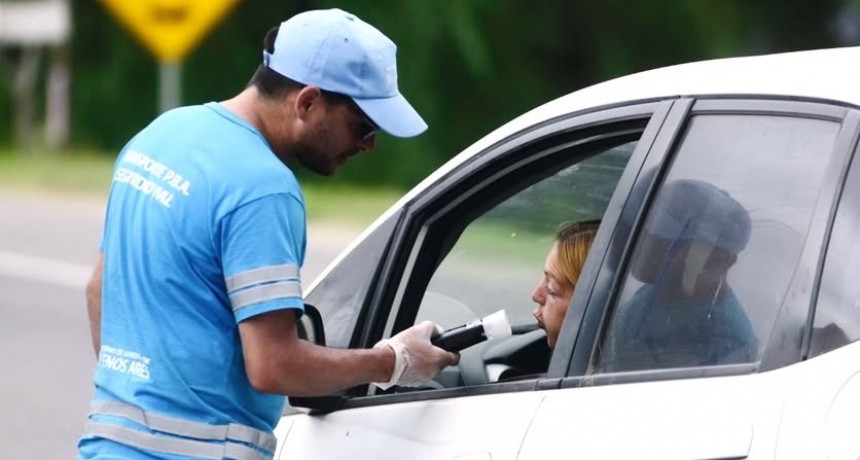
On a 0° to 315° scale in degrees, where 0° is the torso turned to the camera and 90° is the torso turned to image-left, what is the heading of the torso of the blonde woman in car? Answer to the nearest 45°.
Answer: approximately 90°

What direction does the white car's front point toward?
to the viewer's left

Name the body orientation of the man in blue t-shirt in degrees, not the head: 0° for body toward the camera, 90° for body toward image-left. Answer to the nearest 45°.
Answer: approximately 225°

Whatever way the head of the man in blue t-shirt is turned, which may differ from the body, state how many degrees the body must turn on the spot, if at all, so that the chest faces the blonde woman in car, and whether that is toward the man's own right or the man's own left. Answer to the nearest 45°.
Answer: approximately 45° to the man's own right

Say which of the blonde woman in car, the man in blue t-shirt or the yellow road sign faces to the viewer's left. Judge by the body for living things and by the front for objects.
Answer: the blonde woman in car
